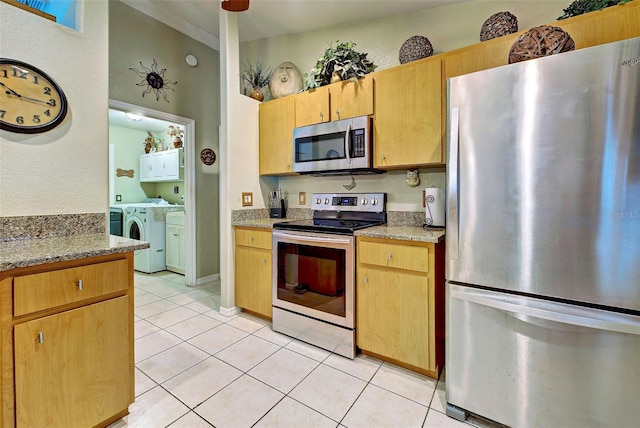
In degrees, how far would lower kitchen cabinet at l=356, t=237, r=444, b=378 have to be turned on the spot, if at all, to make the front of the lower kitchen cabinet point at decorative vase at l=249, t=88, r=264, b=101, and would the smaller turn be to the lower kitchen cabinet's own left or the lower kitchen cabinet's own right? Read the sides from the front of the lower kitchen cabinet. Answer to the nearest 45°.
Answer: approximately 90° to the lower kitchen cabinet's own right

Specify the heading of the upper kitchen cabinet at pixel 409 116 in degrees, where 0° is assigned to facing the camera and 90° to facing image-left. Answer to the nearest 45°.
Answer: approximately 45°

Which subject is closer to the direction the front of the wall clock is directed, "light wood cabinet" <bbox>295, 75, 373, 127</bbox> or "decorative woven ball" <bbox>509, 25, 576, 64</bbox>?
the decorative woven ball

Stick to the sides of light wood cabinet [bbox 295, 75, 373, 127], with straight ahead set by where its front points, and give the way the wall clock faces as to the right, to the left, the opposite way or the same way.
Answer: to the left

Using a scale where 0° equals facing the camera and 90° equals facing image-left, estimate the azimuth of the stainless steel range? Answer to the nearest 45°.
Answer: approximately 45°

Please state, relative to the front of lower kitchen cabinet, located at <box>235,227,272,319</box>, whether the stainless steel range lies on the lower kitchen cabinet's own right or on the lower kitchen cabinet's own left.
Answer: on the lower kitchen cabinet's own left

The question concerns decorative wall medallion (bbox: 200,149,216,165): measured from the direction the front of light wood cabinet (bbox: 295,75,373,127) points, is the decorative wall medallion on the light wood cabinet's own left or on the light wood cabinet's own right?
on the light wood cabinet's own right

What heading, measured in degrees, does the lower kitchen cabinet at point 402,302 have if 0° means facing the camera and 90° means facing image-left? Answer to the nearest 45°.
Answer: approximately 45°

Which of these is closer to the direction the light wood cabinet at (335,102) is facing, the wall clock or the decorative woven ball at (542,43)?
the wall clock
